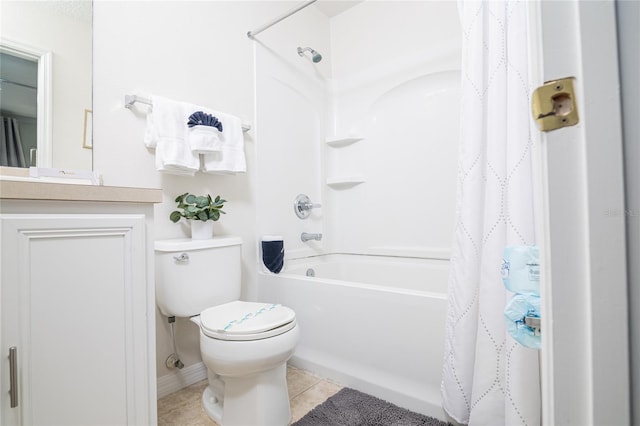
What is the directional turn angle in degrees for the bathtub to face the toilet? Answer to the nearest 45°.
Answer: approximately 45° to its right

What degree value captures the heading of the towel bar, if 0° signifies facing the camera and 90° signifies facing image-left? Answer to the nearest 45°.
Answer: approximately 315°

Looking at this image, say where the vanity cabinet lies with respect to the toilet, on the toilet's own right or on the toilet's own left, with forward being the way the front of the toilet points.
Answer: on the toilet's own right
